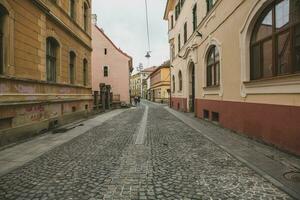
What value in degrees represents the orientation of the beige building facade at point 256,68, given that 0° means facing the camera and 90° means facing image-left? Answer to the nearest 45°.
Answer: approximately 90°

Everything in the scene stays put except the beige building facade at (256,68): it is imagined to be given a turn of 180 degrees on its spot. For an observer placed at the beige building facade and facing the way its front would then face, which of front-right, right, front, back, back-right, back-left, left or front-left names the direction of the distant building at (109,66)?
back-left

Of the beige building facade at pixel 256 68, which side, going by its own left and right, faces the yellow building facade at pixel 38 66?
front
